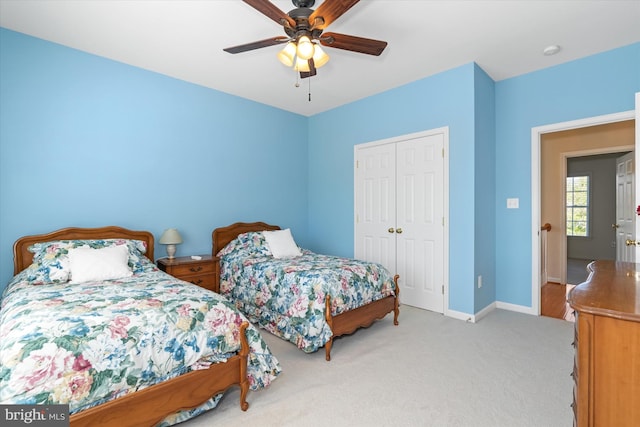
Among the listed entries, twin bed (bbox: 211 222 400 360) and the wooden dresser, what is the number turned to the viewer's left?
1

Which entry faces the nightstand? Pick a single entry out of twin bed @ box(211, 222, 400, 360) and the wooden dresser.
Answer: the wooden dresser

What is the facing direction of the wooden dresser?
to the viewer's left

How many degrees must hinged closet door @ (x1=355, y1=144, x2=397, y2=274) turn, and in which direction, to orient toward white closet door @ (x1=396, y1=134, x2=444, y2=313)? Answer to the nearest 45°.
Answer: approximately 90° to its left

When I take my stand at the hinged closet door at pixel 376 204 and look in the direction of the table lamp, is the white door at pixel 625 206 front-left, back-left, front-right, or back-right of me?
back-left

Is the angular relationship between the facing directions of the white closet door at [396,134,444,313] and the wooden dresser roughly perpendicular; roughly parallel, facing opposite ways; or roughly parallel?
roughly perpendicular

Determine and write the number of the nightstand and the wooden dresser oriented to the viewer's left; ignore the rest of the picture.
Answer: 1

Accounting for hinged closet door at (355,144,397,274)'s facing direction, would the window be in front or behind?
behind

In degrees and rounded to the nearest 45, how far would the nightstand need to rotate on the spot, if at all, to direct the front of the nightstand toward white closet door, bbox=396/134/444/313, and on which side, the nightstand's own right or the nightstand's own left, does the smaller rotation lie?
approximately 45° to the nightstand's own left

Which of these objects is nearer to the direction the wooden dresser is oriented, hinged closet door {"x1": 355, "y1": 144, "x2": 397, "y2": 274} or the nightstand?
the nightstand

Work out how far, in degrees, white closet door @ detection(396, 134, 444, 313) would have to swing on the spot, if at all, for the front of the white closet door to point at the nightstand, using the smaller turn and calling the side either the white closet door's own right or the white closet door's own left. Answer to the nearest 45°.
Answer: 0° — it already faces it

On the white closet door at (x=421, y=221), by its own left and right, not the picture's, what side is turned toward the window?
back
